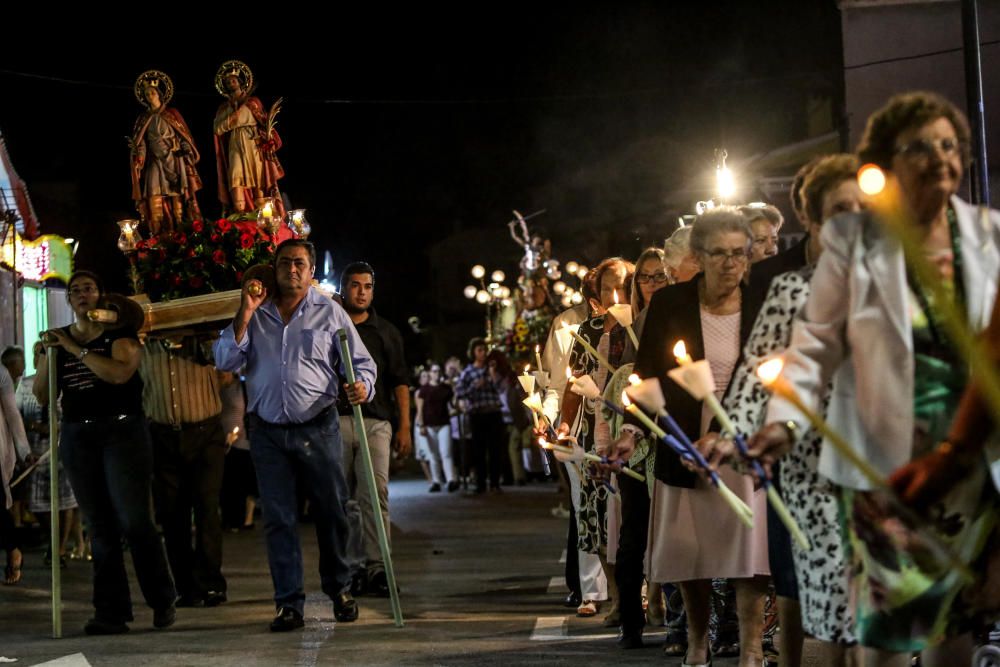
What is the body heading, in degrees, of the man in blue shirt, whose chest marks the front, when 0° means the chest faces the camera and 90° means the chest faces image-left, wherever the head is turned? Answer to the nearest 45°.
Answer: approximately 0°

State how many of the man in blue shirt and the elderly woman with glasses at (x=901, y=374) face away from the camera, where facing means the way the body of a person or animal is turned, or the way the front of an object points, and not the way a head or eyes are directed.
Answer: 0

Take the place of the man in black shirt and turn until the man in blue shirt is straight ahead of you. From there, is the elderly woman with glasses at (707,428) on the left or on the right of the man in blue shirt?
left

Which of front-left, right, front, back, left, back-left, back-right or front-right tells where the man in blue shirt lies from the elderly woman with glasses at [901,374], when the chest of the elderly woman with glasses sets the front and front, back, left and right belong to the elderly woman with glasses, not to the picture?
back

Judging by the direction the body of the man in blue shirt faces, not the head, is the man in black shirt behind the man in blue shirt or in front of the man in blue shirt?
behind

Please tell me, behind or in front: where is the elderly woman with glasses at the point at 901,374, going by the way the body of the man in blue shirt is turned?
in front

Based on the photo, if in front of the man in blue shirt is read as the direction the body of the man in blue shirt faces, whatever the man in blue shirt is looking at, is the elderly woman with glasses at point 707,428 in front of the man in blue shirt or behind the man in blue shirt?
in front

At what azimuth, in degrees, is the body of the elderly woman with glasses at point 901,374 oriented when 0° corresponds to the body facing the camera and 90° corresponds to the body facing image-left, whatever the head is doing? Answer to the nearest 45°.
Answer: approximately 315°
